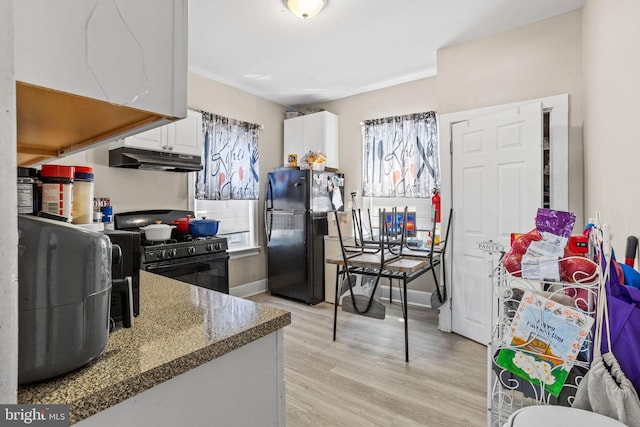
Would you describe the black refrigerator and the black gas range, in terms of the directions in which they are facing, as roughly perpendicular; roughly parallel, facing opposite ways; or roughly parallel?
roughly perpendicular

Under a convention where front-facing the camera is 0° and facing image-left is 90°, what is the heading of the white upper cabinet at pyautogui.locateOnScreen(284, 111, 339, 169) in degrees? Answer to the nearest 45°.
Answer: approximately 45°

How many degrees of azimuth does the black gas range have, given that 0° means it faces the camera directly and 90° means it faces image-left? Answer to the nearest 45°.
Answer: approximately 315°

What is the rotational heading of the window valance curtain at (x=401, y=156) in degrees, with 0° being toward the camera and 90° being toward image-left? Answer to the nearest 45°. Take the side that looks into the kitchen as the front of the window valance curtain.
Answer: approximately 45°

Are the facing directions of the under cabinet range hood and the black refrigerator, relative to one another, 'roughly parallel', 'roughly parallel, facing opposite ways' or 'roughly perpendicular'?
roughly perpendicular

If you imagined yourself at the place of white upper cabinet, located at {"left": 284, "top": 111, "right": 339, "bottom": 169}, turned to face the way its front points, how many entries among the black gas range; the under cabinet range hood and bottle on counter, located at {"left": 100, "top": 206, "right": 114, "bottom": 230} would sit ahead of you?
3

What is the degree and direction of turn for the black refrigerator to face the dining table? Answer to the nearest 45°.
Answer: approximately 90° to its left

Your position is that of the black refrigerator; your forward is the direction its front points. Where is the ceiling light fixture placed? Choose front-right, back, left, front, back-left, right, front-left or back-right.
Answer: front-left

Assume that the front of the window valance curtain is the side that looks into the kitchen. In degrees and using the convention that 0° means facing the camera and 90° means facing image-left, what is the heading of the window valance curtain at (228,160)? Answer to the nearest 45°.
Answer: approximately 315°

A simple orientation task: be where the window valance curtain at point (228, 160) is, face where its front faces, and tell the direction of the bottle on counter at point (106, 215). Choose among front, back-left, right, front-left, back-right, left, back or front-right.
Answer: right

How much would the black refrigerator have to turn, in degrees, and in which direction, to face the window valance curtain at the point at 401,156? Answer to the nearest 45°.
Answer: approximately 135° to its left
